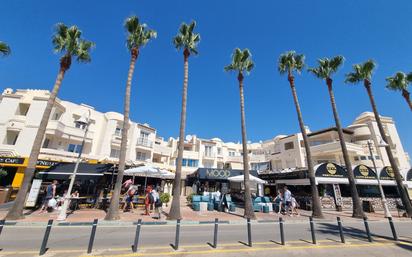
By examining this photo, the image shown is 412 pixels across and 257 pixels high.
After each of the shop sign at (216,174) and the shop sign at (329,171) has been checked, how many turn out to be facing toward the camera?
2

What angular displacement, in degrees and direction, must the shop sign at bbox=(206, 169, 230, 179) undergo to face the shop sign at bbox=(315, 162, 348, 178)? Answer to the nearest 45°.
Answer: approximately 90° to its left

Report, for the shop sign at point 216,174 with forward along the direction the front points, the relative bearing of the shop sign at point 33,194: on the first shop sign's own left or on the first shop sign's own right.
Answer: on the first shop sign's own right

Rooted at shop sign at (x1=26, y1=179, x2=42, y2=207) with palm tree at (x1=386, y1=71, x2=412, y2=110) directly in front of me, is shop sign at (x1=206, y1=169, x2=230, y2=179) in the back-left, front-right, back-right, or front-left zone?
front-left

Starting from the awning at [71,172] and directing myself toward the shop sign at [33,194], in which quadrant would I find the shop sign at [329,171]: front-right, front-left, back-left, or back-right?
back-left

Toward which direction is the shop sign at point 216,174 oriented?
toward the camera

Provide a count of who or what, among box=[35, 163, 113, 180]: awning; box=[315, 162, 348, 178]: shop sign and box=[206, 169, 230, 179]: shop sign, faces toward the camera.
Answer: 3

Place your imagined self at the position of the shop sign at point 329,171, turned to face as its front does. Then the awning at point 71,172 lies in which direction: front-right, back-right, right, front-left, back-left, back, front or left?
front-right

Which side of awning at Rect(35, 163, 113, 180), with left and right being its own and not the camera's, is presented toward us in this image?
front

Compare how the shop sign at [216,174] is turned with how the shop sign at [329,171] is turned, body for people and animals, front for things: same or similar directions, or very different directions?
same or similar directions

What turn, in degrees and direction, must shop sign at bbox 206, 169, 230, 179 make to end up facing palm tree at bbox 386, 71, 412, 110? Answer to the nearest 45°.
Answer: approximately 90° to its left
